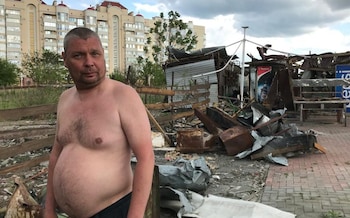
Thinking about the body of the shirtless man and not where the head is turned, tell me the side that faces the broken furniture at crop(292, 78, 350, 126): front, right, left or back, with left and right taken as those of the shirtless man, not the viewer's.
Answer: back

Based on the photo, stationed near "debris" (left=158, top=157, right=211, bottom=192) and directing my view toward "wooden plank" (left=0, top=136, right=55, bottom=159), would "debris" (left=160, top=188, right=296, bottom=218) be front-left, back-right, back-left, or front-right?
back-left

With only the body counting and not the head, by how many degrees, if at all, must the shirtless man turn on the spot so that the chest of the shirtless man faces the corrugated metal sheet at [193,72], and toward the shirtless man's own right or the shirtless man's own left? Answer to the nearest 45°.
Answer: approximately 135° to the shirtless man's own right

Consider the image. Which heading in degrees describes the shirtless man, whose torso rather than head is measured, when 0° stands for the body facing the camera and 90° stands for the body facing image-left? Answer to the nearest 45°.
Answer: approximately 45°

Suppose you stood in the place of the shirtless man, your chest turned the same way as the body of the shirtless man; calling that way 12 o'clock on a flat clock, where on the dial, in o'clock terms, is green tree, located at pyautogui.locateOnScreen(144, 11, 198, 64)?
The green tree is roughly at 5 o'clock from the shirtless man.

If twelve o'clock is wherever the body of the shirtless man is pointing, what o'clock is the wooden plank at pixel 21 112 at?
The wooden plank is roughly at 4 o'clock from the shirtless man.
